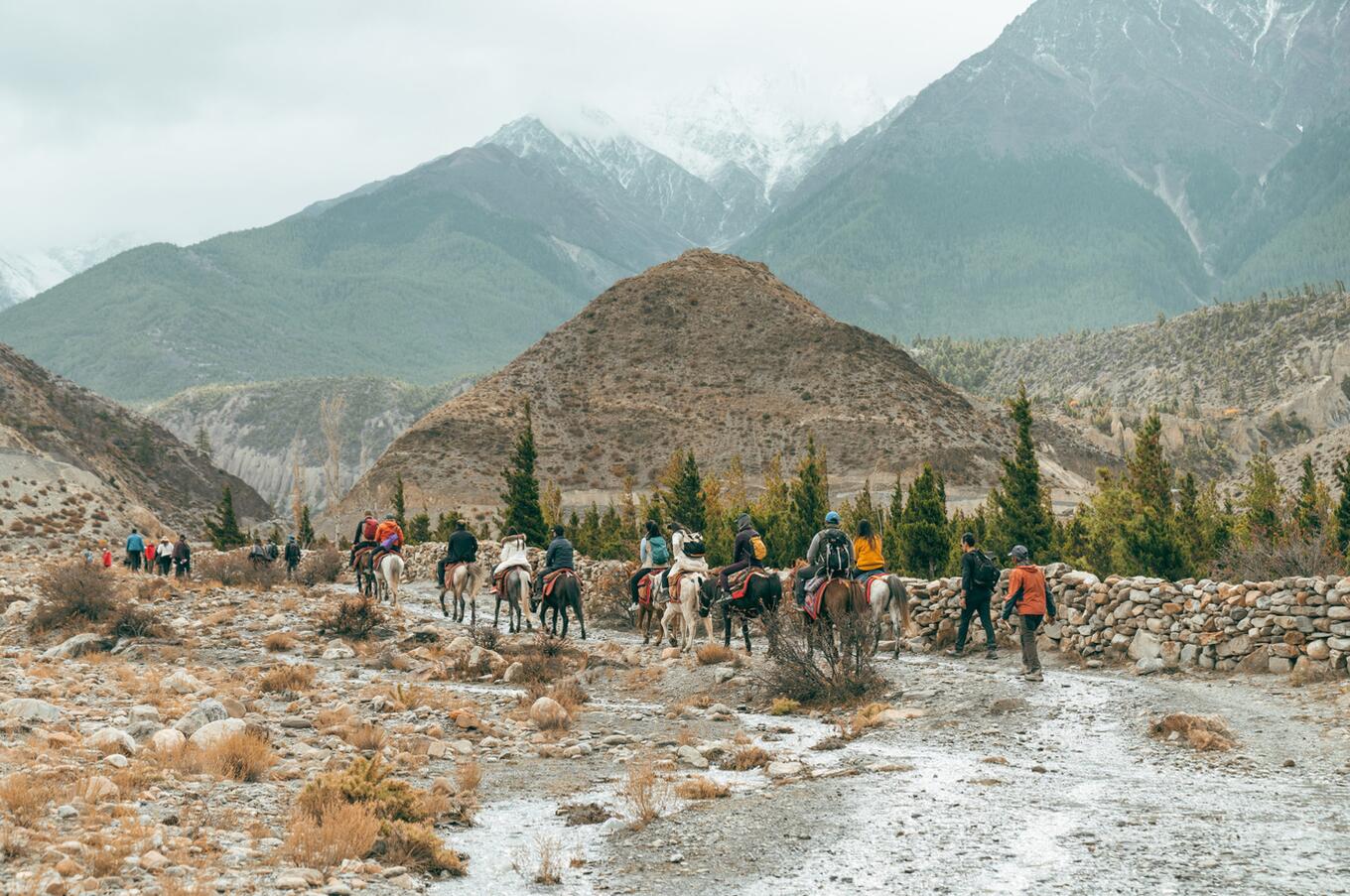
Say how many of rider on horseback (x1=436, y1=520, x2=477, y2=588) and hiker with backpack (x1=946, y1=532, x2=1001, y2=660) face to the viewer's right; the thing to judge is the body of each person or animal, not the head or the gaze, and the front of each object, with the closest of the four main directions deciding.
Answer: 0

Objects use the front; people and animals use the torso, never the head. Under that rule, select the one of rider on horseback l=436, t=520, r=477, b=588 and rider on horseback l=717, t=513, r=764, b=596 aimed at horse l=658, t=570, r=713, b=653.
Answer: rider on horseback l=717, t=513, r=764, b=596

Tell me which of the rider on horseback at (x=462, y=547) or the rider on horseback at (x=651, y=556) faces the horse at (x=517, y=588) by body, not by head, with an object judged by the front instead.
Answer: the rider on horseback at (x=651, y=556)

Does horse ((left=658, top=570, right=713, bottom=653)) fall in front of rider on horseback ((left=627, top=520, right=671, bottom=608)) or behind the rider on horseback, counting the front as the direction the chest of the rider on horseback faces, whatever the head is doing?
behind

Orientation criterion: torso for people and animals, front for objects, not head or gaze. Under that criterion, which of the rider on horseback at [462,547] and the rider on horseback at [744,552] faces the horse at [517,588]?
the rider on horseback at [744,552]

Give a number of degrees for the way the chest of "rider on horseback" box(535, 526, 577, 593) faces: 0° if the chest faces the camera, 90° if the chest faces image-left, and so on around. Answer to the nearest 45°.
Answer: approximately 135°

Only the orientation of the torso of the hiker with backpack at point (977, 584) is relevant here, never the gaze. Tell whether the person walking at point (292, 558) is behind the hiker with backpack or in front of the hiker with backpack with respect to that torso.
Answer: in front

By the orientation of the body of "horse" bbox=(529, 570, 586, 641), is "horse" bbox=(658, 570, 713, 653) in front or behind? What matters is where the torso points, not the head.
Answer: behind

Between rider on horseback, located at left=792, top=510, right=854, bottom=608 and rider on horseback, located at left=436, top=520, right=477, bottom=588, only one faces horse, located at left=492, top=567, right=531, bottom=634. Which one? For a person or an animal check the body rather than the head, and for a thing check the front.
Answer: rider on horseback, located at left=792, top=510, right=854, bottom=608

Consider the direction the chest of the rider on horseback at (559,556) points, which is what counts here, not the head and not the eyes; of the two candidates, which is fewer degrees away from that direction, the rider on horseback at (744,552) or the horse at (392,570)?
the horse

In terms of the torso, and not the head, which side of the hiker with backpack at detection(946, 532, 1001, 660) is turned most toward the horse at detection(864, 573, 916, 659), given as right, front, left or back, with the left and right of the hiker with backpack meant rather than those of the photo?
front

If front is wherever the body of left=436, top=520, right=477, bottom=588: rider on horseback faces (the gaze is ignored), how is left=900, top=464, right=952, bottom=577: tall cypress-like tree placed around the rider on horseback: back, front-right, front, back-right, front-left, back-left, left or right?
back-right
